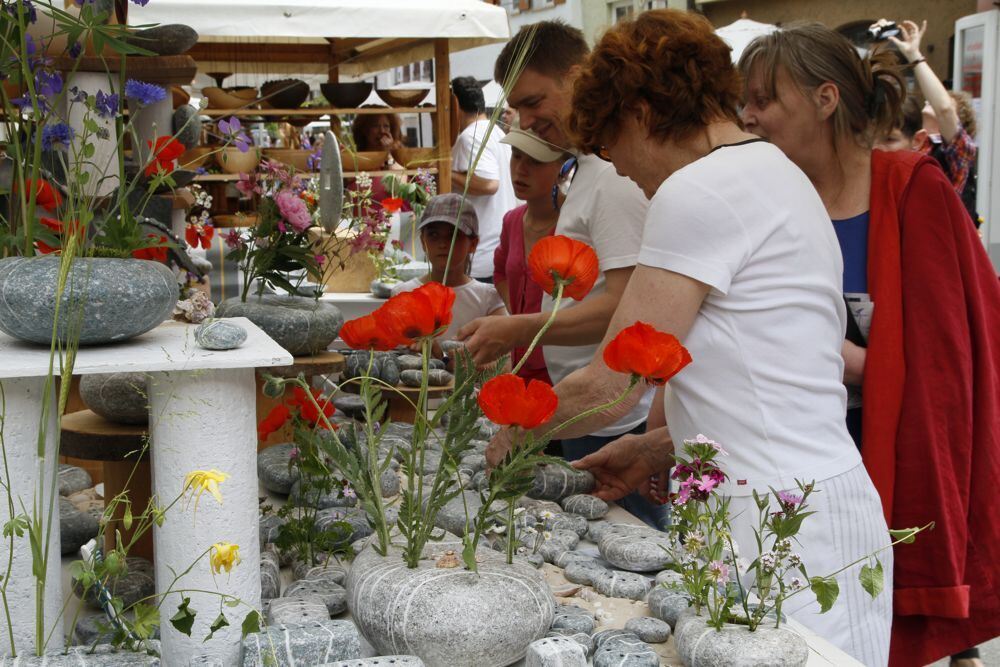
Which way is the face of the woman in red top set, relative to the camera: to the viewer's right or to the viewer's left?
to the viewer's left

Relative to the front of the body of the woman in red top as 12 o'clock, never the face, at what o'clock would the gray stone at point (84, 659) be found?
The gray stone is roughly at 11 o'clock from the woman in red top.

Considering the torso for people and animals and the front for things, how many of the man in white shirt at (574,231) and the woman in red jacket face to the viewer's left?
2

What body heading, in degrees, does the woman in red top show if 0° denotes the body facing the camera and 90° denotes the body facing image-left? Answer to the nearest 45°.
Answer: approximately 45°

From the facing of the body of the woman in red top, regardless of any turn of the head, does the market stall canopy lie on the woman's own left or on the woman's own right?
on the woman's own right

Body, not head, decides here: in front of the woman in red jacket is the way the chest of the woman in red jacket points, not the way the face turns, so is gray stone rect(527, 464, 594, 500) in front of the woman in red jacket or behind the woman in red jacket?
in front

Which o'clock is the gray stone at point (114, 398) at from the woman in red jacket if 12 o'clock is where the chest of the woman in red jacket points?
The gray stone is roughly at 11 o'clock from the woman in red jacket.

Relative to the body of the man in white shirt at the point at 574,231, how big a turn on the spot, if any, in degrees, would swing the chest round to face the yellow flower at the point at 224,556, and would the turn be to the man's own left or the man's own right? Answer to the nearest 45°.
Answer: approximately 90° to the man's own left

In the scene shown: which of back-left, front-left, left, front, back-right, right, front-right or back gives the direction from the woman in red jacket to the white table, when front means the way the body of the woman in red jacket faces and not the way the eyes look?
front-left

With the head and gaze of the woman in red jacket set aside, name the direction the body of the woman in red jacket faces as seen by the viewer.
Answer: to the viewer's left

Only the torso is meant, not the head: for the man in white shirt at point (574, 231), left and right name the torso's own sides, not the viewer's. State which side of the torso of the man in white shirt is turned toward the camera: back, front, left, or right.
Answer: left

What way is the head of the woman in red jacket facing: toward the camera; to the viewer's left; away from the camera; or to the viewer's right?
to the viewer's left

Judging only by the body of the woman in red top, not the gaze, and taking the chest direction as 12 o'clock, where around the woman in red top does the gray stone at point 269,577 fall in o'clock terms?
The gray stone is roughly at 11 o'clock from the woman in red top.

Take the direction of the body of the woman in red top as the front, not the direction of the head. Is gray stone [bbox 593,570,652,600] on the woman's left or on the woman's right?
on the woman's left

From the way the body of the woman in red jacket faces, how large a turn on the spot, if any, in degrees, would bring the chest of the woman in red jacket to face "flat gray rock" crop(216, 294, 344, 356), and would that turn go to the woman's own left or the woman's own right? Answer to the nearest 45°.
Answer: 0° — they already face it
